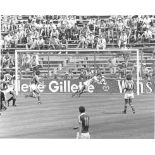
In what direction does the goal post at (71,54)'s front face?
toward the camera

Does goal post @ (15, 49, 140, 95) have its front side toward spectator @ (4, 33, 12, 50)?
no

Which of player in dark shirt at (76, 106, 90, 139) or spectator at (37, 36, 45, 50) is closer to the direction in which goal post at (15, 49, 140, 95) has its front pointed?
the player in dark shirt

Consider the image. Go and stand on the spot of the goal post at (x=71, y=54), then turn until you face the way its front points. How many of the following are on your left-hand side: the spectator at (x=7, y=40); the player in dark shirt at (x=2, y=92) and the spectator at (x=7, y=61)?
0
